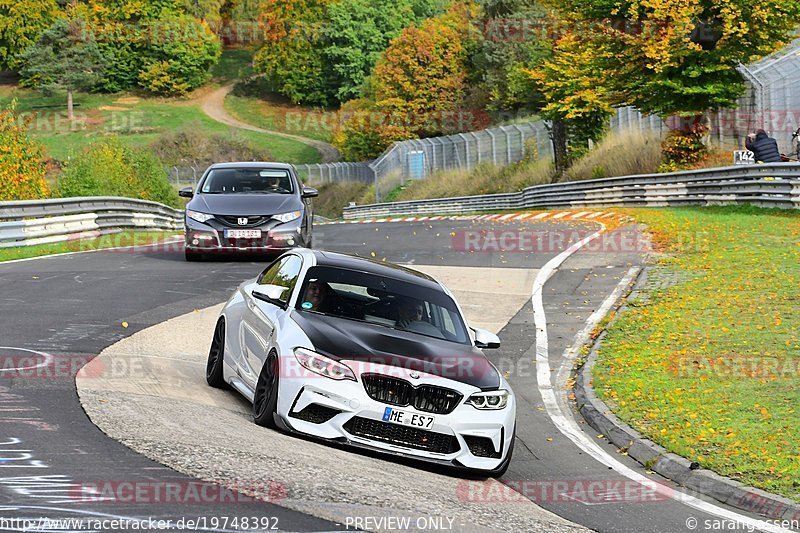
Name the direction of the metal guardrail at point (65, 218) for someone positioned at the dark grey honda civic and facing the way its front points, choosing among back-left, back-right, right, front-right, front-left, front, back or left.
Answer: back-right

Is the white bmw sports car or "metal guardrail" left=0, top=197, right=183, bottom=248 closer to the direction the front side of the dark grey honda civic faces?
the white bmw sports car

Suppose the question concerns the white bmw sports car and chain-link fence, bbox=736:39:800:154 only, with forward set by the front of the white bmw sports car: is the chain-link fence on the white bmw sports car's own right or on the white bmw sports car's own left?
on the white bmw sports car's own left

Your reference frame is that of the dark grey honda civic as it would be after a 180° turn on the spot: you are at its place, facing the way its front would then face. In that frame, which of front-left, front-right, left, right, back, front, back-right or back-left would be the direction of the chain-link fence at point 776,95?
front-right

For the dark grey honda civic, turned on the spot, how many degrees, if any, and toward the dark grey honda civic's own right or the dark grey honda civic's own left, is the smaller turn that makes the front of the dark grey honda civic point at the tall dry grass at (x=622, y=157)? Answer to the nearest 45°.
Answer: approximately 135° to the dark grey honda civic's own left

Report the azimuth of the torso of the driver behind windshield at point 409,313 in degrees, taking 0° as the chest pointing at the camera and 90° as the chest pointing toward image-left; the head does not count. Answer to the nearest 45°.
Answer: approximately 315°

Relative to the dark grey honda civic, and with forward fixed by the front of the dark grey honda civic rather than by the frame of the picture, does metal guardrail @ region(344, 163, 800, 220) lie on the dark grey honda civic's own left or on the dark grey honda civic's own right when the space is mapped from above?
on the dark grey honda civic's own left

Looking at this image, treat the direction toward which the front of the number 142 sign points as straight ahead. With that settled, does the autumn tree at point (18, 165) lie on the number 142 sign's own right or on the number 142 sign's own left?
on the number 142 sign's own right

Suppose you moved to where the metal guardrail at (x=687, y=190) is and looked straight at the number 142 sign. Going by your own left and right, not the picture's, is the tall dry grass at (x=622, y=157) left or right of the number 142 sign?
left

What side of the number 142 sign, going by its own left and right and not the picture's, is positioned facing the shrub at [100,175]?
right

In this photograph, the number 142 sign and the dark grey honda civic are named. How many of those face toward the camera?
2

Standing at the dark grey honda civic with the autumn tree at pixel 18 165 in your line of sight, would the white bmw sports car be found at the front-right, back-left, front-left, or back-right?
back-left

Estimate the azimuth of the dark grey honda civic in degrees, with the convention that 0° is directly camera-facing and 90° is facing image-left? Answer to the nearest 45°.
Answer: approximately 0°
